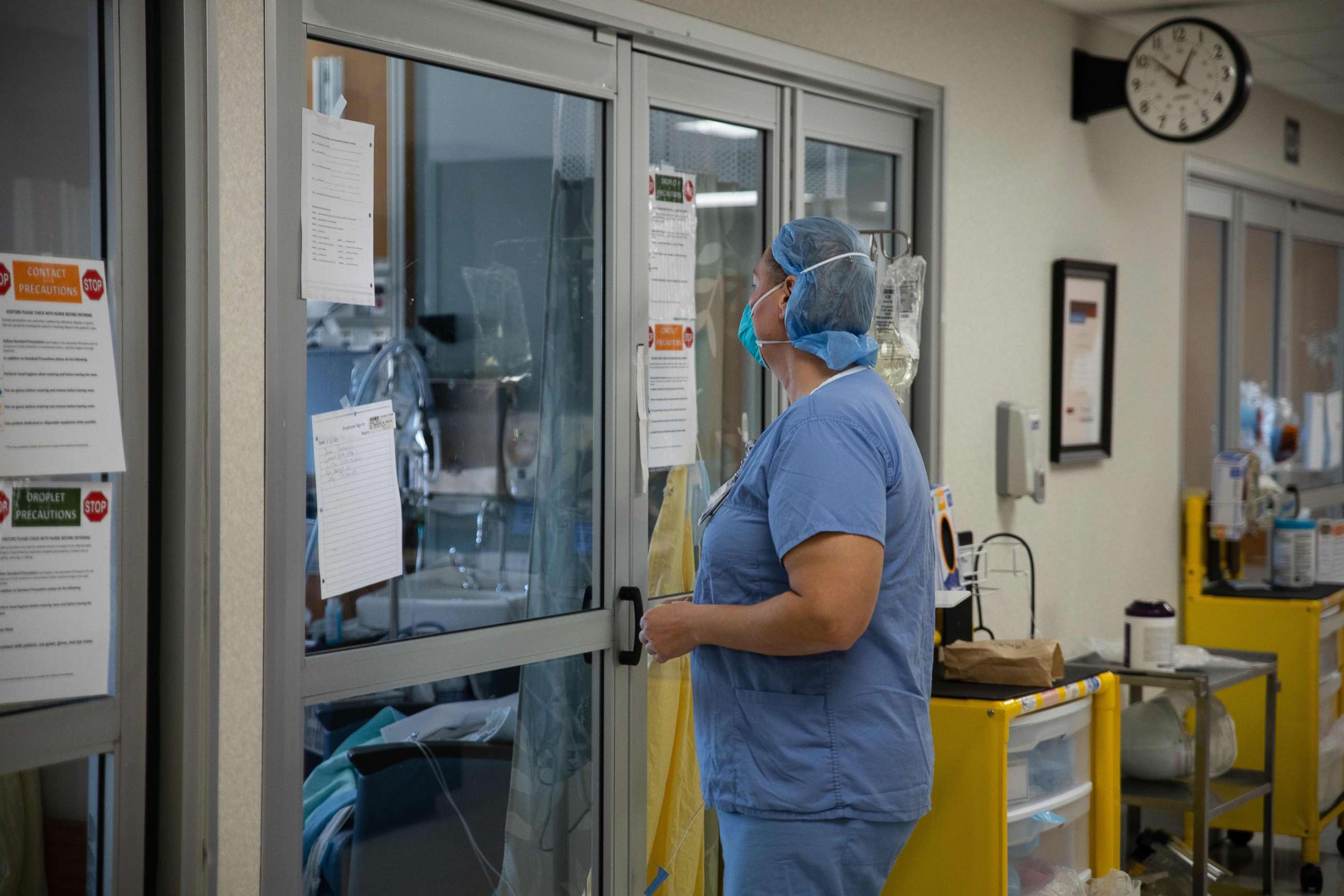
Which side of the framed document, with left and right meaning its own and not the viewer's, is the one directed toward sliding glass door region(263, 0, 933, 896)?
right

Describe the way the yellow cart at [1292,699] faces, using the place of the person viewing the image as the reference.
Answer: facing the viewer and to the right of the viewer

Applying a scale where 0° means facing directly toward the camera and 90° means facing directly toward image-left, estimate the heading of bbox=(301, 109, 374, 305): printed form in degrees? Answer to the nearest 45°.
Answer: approximately 315°

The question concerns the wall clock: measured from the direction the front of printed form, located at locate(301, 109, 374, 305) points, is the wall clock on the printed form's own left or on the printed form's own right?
on the printed form's own left

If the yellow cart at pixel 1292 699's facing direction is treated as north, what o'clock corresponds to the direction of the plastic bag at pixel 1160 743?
The plastic bag is roughly at 2 o'clock from the yellow cart.

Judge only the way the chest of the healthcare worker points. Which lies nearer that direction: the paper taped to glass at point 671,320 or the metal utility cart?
the paper taped to glass

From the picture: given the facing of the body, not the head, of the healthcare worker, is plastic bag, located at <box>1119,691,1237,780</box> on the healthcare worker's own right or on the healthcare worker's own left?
on the healthcare worker's own right

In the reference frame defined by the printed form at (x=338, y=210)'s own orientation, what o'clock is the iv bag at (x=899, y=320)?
The iv bag is roughly at 10 o'clock from the printed form.
